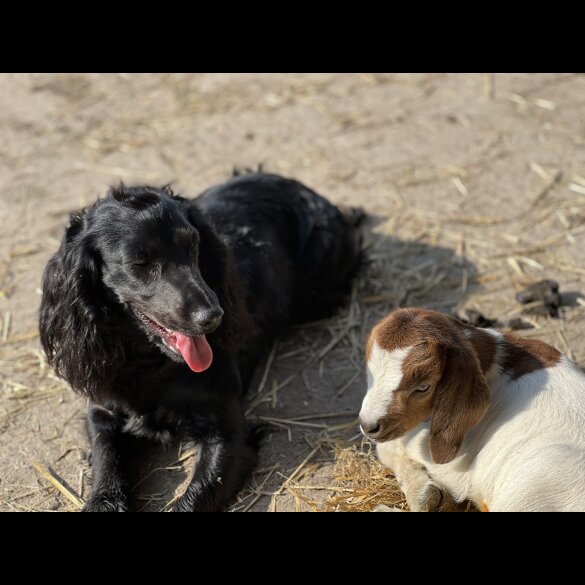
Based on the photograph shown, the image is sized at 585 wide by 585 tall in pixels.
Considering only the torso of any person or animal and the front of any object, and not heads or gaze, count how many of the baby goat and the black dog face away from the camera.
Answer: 0

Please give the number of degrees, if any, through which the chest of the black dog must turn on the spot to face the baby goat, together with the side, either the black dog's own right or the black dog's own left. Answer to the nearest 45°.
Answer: approximately 90° to the black dog's own left

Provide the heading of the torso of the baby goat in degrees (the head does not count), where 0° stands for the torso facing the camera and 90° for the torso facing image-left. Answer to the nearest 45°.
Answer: approximately 90°

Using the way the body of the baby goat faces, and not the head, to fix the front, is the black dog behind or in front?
in front

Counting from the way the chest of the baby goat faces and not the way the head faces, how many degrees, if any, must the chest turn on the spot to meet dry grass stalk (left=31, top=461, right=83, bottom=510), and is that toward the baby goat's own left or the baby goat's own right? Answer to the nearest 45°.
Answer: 0° — it already faces it
